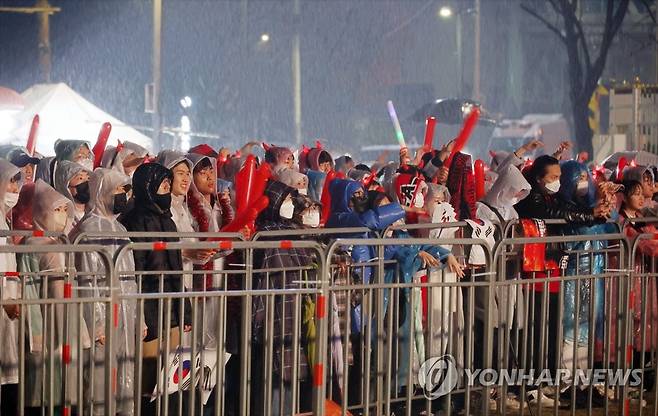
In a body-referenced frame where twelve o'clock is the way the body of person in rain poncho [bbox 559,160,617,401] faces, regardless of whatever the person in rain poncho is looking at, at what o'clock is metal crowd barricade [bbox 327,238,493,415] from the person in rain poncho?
The metal crowd barricade is roughly at 3 o'clock from the person in rain poncho.

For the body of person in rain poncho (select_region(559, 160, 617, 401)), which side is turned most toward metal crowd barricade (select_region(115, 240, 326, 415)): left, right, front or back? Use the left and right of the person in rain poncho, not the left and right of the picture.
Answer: right

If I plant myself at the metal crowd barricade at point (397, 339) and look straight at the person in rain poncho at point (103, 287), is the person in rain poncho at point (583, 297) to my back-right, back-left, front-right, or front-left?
back-right

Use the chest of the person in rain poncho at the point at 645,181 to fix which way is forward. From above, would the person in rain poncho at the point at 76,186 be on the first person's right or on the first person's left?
on the first person's right

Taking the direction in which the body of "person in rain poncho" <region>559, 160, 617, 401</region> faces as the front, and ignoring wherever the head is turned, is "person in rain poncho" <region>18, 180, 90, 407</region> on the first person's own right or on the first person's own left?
on the first person's own right

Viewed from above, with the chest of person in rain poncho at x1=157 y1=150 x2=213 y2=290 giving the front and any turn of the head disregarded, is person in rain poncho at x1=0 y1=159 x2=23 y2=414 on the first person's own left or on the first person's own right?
on the first person's own right
